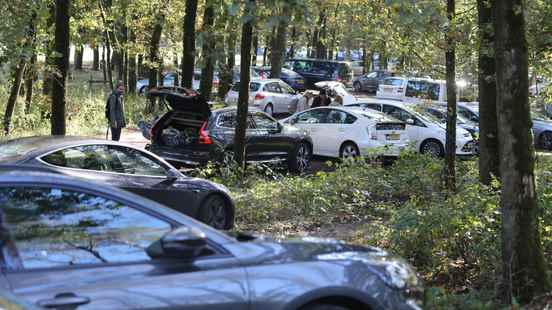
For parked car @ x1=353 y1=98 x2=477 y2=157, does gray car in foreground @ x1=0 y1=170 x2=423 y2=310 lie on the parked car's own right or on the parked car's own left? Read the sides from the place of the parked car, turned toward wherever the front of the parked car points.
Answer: on the parked car's own right

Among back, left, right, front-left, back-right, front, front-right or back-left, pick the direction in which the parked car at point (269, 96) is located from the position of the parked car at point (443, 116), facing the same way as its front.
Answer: back

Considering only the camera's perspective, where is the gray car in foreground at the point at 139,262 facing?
facing to the right of the viewer

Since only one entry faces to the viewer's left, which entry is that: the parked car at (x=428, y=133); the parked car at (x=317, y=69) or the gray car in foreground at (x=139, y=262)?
the parked car at (x=317, y=69)

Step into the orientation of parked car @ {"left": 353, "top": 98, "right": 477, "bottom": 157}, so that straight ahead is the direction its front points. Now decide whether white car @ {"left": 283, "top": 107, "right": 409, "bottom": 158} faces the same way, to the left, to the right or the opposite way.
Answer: the opposite way

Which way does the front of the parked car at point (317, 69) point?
to the viewer's left

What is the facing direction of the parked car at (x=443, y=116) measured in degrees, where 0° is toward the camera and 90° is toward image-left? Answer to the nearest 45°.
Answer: approximately 315°

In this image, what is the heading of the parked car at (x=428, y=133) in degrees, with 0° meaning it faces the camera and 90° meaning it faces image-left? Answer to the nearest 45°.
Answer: approximately 315°

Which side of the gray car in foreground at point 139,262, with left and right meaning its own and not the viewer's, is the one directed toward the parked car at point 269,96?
left

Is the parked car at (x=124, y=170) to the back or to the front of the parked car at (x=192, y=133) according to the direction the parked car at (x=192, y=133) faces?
to the back

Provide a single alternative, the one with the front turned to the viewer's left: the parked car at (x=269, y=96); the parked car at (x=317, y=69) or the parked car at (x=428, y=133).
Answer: the parked car at (x=317, y=69)

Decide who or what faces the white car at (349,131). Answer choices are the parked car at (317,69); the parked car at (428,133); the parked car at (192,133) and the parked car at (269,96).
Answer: the parked car at (192,133)
